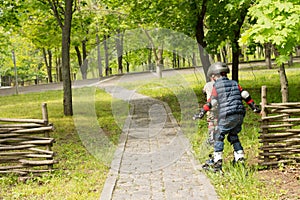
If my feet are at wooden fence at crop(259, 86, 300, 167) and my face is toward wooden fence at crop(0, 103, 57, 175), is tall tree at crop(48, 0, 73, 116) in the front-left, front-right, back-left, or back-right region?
front-right

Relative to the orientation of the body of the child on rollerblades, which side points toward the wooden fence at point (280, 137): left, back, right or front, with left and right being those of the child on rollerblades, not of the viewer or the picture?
right

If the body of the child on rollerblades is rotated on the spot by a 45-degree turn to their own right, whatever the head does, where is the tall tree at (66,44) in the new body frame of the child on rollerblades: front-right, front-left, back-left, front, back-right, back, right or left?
front-left

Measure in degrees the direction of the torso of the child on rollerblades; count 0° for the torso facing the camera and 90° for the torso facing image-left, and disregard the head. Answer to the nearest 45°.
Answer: approximately 135°

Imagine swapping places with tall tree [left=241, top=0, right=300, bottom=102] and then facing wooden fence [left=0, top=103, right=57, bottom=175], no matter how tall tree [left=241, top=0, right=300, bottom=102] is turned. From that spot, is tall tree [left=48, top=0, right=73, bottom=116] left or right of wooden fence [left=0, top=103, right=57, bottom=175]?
right

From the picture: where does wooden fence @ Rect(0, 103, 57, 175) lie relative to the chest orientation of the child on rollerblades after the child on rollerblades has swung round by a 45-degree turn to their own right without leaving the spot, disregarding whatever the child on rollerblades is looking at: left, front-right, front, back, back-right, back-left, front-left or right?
left
